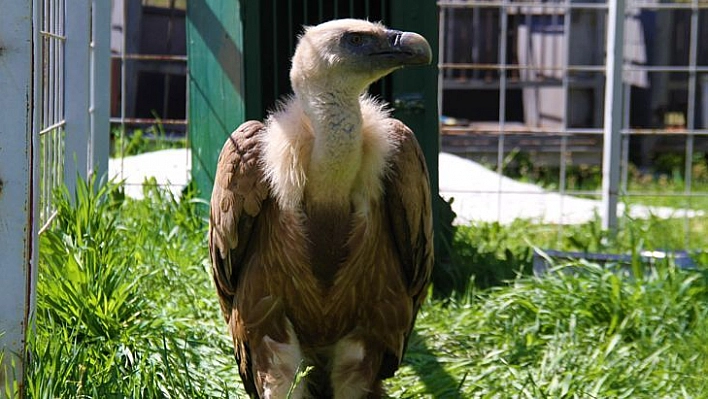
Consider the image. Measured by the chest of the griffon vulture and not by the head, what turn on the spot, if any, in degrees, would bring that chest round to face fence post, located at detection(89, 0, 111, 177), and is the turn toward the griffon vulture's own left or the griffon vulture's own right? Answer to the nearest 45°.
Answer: approximately 135° to the griffon vulture's own right

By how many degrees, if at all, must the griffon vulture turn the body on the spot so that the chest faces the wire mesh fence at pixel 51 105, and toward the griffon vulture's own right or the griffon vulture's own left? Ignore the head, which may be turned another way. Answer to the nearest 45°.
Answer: approximately 135° to the griffon vulture's own right

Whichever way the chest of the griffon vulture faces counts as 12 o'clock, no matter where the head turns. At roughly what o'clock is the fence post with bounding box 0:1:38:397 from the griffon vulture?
The fence post is roughly at 2 o'clock from the griffon vulture.

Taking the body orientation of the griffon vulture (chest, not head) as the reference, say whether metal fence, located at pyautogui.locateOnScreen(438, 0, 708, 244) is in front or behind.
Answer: behind

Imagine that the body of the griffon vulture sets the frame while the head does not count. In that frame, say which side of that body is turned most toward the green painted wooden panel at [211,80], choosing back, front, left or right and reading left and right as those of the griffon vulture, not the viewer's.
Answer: back

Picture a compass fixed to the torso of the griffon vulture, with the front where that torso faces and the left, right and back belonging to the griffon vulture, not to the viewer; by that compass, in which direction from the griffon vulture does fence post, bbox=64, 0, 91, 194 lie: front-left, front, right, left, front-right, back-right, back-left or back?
back-right

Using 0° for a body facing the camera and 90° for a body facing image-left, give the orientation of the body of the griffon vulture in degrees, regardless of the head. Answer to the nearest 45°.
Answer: approximately 0°

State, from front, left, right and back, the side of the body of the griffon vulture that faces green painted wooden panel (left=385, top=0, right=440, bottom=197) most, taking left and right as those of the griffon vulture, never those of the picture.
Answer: back
